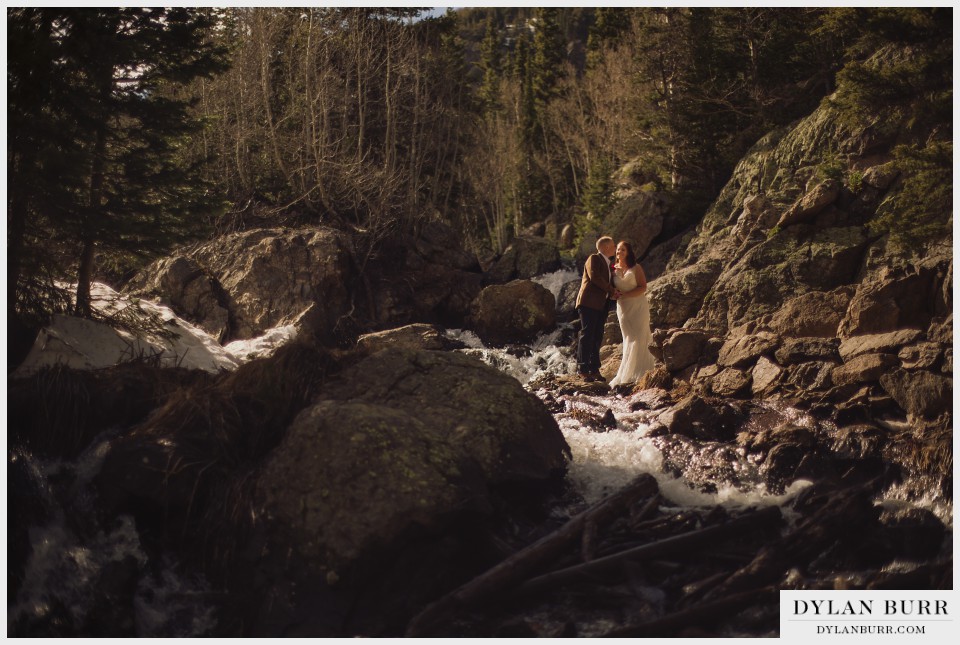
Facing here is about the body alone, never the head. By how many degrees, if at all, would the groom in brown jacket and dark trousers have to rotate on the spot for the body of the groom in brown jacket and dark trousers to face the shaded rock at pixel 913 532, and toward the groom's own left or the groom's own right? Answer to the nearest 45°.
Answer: approximately 90° to the groom's own right

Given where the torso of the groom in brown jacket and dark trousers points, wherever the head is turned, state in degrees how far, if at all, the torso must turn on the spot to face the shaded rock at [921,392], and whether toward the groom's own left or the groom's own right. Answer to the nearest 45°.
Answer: approximately 45° to the groom's own right

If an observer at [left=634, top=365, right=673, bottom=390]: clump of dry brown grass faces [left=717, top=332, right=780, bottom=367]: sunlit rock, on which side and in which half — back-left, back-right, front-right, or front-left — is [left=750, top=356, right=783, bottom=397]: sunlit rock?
front-right

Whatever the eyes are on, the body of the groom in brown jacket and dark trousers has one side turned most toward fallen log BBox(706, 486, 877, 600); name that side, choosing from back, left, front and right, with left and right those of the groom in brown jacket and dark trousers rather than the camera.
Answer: right

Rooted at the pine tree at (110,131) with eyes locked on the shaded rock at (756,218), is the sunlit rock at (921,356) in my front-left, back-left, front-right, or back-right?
front-right

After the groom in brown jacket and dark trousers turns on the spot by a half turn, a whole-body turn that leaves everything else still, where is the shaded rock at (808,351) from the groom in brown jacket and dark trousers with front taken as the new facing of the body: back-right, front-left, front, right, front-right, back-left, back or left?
back-left

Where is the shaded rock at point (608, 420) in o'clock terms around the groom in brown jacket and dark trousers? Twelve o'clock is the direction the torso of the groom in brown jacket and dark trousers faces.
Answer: The shaded rock is roughly at 3 o'clock from the groom in brown jacket and dark trousers.

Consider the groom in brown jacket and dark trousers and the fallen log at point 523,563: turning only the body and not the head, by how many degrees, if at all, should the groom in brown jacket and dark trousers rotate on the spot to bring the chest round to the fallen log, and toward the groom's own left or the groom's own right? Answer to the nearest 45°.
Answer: approximately 90° to the groom's own right

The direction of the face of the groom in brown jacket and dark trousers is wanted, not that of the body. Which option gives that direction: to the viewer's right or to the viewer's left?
to the viewer's right

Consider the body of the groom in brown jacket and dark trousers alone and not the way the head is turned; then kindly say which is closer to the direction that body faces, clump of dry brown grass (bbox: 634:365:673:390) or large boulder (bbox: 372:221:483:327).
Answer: the clump of dry brown grass

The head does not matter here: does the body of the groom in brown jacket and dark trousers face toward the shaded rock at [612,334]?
no

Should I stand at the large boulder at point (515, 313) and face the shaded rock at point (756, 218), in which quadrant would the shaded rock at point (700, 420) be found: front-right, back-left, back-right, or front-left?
front-right

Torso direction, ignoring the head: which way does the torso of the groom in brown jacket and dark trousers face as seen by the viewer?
to the viewer's right

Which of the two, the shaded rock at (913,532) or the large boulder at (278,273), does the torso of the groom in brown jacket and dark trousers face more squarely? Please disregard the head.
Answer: the shaded rock

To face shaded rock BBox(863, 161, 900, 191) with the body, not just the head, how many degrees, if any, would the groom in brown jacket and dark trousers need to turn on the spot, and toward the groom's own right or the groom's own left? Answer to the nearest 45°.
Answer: approximately 45° to the groom's own left
